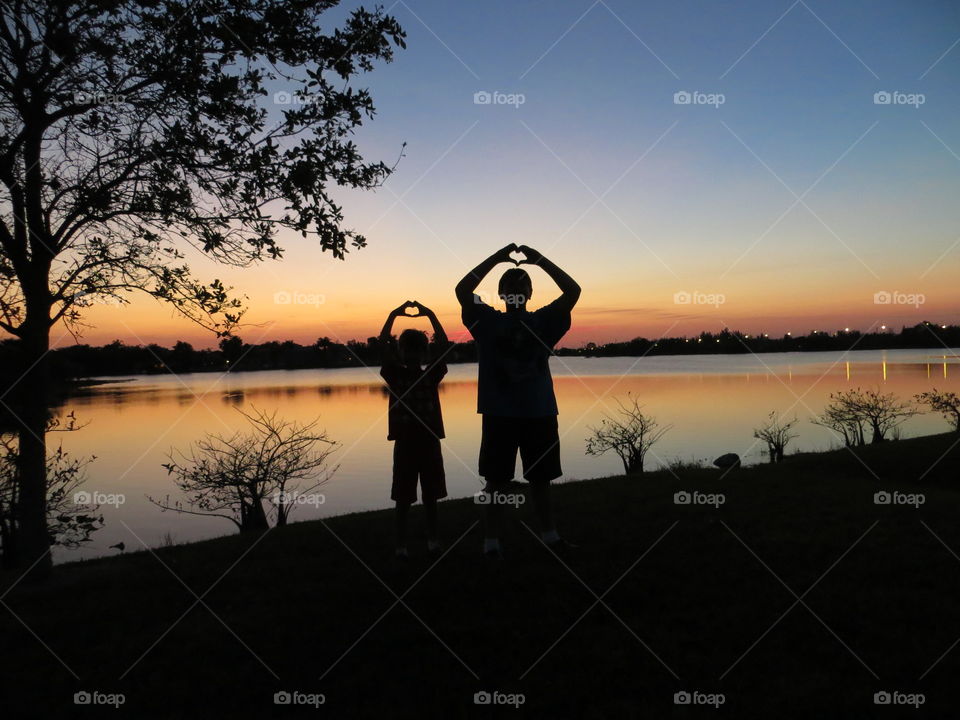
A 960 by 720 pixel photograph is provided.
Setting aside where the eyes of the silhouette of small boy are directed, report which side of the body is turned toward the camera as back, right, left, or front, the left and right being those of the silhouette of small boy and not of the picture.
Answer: front

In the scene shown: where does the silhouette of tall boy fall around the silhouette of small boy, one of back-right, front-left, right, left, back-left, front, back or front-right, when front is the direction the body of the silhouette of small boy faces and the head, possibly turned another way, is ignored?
front-left

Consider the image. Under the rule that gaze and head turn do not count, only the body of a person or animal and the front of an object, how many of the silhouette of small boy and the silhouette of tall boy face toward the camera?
2

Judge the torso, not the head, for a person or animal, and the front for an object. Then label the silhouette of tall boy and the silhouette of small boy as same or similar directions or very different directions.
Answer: same or similar directions

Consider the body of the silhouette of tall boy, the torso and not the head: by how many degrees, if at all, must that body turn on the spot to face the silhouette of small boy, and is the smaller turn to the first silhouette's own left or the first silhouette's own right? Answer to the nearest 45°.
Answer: approximately 135° to the first silhouette's own right

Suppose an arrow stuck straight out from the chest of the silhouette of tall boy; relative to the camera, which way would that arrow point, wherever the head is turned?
toward the camera
